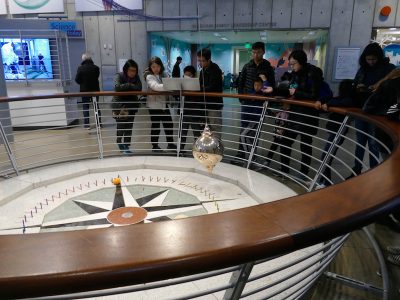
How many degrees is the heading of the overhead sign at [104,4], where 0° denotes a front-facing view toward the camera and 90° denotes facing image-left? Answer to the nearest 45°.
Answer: approximately 0°

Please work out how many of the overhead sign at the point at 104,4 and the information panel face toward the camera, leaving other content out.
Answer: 2

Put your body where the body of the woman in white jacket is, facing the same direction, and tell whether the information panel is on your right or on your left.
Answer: on your left

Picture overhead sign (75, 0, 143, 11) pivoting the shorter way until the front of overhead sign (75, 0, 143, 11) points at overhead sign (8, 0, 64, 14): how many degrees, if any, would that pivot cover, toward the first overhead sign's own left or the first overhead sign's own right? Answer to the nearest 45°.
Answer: approximately 135° to the first overhead sign's own right

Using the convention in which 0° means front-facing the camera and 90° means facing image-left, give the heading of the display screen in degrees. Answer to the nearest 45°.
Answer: approximately 0°
